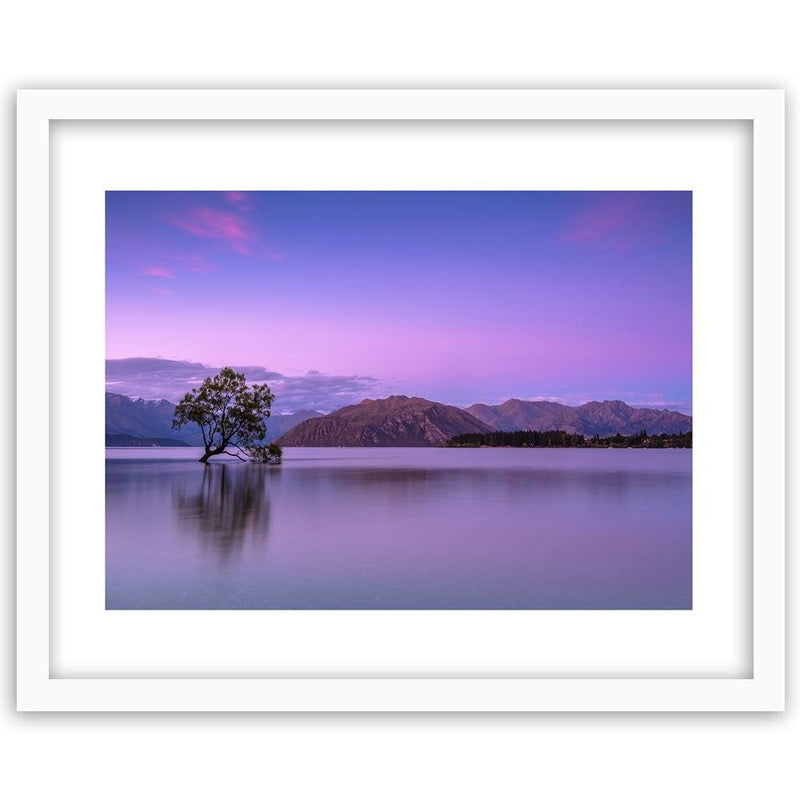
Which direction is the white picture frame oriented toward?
toward the camera
